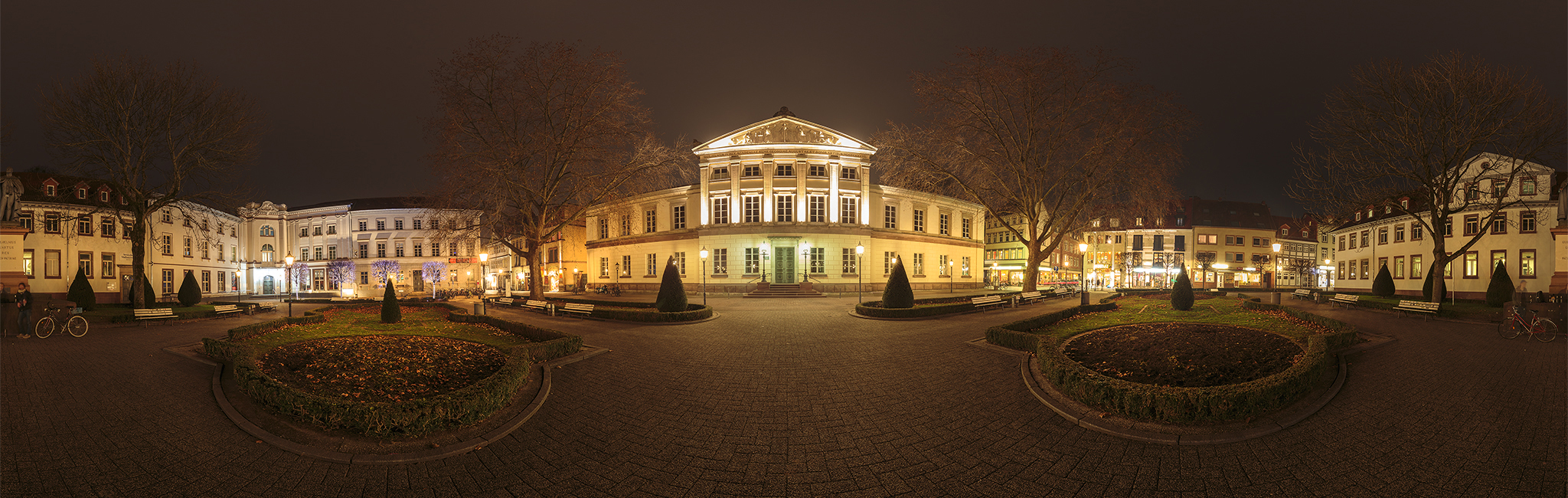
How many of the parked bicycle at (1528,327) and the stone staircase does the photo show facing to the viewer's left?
1

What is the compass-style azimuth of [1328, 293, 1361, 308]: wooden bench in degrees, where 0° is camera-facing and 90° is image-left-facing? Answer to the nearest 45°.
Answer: approximately 45°

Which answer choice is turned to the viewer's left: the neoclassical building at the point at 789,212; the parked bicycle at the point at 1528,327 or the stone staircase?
the parked bicycle

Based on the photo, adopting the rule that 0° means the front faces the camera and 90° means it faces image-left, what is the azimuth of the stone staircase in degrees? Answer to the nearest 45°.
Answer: approximately 0°

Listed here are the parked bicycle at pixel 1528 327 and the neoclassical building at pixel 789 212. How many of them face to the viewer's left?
1

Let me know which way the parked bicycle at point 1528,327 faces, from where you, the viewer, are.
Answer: facing to the left of the viewer

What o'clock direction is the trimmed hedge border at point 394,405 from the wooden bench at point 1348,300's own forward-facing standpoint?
The trimmed hedge border is roughly at 11 o'clock from the wooden bench.
